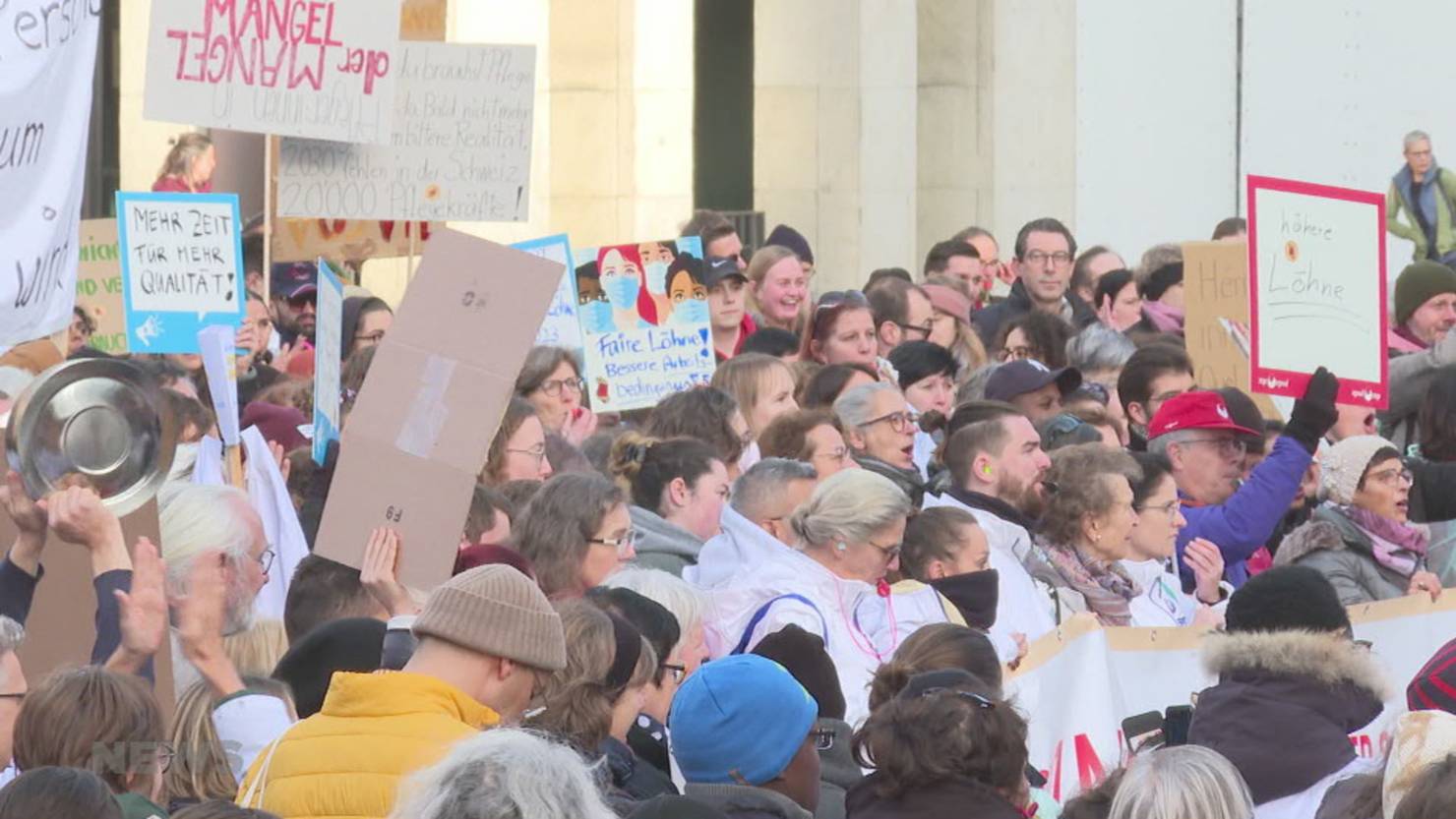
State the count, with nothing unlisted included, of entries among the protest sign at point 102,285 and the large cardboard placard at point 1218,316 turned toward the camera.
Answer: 2

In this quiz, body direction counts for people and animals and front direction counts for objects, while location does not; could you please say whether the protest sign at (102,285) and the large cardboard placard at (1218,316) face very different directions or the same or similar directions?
same or similar directions

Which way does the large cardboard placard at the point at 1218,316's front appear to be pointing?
toward the camera

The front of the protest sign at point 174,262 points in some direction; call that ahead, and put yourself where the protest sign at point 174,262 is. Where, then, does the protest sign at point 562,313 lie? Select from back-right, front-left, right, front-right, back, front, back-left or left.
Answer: left

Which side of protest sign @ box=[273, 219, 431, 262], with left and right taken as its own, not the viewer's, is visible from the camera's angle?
front

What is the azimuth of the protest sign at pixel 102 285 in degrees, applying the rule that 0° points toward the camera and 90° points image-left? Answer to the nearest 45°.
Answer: approximately 0°

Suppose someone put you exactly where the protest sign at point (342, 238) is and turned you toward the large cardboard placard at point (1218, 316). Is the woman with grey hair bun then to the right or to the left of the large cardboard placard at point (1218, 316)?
right

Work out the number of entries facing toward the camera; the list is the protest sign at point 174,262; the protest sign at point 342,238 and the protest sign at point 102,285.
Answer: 3

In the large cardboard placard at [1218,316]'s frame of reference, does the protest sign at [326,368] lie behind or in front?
in front

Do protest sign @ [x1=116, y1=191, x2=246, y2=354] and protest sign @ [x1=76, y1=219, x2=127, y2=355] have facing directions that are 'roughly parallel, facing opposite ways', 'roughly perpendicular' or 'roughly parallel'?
roughly parallel

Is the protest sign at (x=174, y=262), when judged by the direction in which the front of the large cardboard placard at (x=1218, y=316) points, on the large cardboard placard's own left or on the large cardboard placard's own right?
on the large cardboard placard's own right

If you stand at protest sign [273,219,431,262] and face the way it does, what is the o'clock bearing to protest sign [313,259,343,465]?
protest sign [313,259,343,465] is roughly at 12 o'clock from protest sign [273,219,431,262].

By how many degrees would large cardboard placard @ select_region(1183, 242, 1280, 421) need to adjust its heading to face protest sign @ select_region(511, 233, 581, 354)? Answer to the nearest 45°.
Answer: approximately 45° to its right
